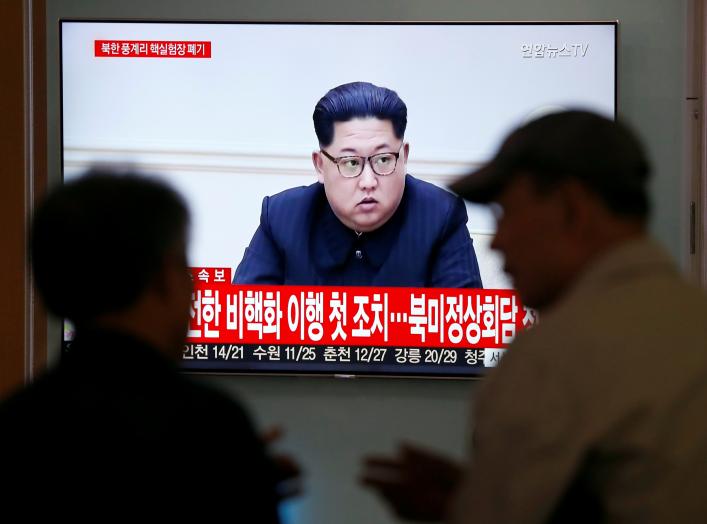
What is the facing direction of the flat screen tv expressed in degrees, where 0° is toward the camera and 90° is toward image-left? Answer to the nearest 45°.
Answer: approximately 0°

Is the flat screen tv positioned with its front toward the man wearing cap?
yes

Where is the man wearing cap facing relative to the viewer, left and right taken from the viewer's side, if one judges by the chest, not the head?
facing away from the viewer and to the left of the viewer

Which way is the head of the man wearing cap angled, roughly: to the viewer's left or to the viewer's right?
to the viewer's left

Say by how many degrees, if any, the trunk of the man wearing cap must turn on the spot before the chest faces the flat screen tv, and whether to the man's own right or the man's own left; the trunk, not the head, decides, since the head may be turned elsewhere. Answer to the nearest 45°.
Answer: approximately 45° to the man's own right

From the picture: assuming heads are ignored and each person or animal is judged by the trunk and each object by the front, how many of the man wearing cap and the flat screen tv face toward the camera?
1
